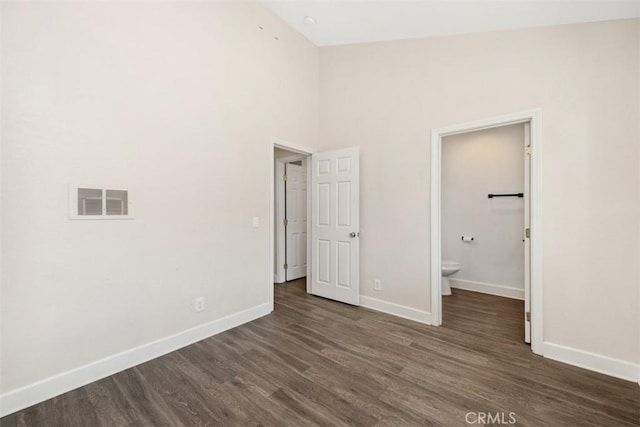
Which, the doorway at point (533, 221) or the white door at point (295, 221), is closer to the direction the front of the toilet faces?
the doorway

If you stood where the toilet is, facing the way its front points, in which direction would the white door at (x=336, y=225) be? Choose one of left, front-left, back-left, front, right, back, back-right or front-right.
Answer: back-right

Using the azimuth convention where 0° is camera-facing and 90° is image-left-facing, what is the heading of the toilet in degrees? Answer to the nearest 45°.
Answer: approximately 270°

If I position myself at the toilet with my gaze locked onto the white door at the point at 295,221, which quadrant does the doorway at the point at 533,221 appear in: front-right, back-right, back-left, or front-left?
back-left

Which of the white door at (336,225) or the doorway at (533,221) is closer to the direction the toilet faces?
the doorway

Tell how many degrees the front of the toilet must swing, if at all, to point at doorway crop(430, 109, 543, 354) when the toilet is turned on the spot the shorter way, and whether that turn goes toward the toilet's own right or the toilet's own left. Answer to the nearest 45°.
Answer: approximately 45° to the toilet's own right

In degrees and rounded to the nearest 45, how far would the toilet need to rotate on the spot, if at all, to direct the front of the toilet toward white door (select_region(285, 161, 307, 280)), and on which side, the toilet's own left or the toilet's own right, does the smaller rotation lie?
approximately 180°
